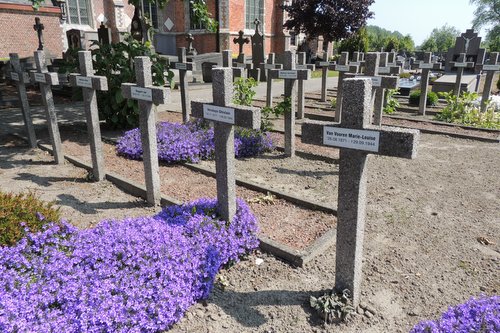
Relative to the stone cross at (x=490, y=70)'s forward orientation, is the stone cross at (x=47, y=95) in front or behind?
in front

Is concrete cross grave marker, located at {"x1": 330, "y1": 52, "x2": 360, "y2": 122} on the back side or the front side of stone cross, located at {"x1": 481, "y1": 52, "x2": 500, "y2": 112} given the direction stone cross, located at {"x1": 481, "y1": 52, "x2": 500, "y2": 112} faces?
on the front side

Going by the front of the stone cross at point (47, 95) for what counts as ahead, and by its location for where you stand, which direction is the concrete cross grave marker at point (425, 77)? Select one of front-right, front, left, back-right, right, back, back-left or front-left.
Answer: back-left

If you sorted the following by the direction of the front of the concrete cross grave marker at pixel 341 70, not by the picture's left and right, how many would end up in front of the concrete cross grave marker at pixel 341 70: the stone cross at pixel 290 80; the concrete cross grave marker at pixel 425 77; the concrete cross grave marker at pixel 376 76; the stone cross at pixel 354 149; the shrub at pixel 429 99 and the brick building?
3

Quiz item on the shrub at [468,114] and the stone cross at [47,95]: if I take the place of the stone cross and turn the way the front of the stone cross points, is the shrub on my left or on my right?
on my left

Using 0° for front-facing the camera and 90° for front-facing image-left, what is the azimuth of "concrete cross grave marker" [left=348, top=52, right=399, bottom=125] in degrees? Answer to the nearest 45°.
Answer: approximately 0°

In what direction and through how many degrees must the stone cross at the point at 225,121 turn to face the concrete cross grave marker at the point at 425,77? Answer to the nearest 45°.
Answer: approximately 180°

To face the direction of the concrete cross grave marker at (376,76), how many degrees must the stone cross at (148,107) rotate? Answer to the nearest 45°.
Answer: approximately 135° to its left

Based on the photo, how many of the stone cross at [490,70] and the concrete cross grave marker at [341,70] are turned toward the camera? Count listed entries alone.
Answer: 2

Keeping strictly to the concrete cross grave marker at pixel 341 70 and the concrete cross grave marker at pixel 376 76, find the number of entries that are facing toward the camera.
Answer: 2

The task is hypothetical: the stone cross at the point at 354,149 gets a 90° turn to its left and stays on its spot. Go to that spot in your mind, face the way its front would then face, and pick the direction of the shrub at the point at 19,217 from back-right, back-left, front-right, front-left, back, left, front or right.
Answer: back-right

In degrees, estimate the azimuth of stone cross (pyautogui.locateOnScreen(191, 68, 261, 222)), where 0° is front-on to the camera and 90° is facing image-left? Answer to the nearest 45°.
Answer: approximately 45°

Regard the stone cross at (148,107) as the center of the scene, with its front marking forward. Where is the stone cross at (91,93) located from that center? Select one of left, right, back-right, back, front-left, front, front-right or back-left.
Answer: right

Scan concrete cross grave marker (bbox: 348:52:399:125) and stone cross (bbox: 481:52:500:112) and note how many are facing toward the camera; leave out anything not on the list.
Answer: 2
